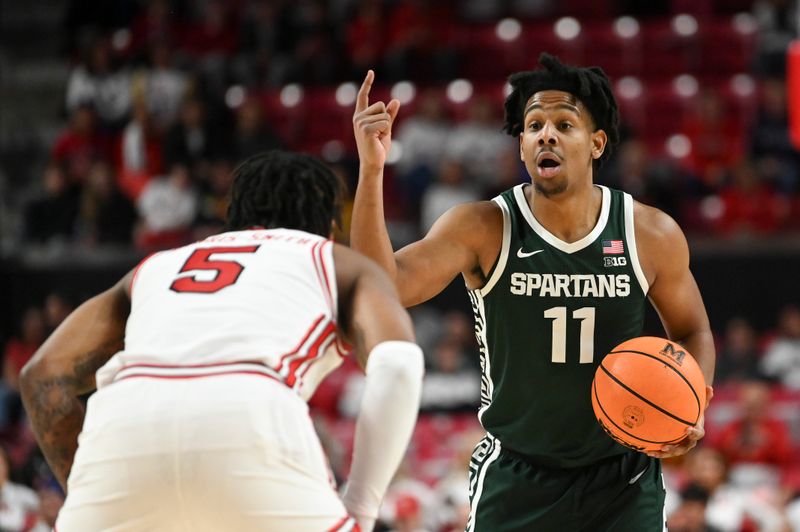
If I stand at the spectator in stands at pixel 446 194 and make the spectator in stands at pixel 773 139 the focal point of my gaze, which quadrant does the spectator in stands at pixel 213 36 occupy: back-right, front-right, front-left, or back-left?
back-left

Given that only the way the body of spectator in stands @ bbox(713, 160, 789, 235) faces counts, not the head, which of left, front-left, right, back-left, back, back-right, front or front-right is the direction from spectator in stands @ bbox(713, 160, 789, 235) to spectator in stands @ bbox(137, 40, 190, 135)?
right

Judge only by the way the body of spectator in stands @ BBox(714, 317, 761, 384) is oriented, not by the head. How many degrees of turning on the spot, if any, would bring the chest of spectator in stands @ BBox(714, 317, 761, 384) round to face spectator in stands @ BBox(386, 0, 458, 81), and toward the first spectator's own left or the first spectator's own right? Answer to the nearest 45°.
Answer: approximately 135° to the first spectator's own right

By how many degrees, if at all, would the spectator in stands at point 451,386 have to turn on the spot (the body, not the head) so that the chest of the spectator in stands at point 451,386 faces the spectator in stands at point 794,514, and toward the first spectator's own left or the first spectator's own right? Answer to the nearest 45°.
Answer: approximately 45° to the first spectator's own left

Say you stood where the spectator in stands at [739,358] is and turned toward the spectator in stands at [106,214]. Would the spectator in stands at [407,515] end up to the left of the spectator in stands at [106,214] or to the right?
left

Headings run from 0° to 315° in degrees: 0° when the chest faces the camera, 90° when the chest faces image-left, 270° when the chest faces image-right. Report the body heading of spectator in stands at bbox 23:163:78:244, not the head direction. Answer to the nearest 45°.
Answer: approximately 0°

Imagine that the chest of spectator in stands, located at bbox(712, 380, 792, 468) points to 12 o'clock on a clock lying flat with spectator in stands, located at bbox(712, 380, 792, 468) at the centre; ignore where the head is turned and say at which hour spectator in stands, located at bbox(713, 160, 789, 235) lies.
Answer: spectator in stands, located at bbox(713, 160, 789, 235) is roughly at 6 o'clock from spectator in stands, located at bbox(712, 380, 792, 468).

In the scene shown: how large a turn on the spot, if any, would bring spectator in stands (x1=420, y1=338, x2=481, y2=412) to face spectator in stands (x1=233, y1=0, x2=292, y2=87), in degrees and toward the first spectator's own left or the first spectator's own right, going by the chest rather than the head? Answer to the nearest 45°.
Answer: approximately 135° to the first spectator's own right

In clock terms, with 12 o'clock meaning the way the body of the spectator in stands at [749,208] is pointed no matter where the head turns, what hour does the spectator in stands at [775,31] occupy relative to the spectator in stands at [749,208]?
the spectator in stands at [775,31] is roughly at 6 o'clock from the spectator in stands at [749,208].
